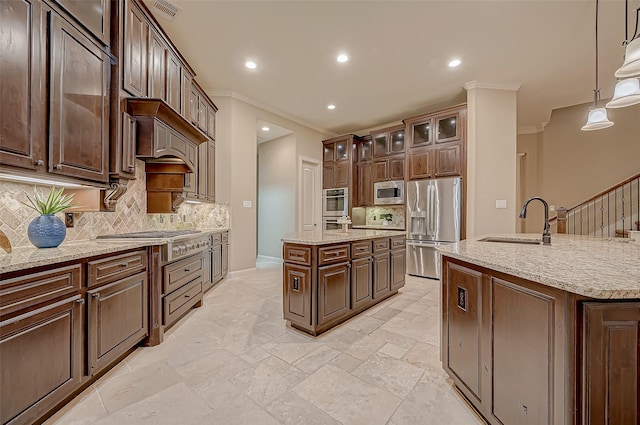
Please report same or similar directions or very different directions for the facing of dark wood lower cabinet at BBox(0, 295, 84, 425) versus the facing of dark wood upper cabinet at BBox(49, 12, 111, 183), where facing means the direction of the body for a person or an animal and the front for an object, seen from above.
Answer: same or similar directions

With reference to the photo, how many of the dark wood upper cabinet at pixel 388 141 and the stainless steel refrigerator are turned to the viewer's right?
0

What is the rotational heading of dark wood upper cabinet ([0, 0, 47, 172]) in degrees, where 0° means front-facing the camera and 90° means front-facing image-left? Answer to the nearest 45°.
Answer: approximately 315°

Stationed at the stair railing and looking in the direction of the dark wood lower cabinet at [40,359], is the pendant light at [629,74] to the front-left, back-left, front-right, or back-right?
front-left

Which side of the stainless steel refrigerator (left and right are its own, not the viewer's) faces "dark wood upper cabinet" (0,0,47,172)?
front

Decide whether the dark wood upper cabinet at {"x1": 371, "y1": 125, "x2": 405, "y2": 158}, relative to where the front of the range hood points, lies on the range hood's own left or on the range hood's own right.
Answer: on the range hood's own left

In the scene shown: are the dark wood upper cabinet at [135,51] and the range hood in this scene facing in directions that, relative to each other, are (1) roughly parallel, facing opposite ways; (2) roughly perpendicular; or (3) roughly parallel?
roughly parallel

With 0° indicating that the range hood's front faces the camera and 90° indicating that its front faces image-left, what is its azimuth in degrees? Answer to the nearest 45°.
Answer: approximately 315°

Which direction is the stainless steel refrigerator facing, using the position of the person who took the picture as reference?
facing the viewer and to the left of the viewer

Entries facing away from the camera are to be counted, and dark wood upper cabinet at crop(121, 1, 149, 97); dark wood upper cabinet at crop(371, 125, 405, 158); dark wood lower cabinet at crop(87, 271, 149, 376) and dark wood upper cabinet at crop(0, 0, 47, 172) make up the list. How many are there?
0

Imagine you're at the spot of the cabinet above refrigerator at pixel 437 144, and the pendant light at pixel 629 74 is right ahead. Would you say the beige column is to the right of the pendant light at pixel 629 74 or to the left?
left

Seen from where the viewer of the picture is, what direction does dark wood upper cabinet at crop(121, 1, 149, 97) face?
facing the viewer and to the right of the viewer

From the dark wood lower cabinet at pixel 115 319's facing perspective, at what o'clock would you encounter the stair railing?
The stair railing is roughly at 11 o'clock from the dark wood lower cabinet.

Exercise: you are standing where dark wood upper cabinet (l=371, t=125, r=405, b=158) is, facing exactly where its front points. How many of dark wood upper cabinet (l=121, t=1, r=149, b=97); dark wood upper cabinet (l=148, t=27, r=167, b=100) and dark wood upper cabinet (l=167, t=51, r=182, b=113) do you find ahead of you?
3
